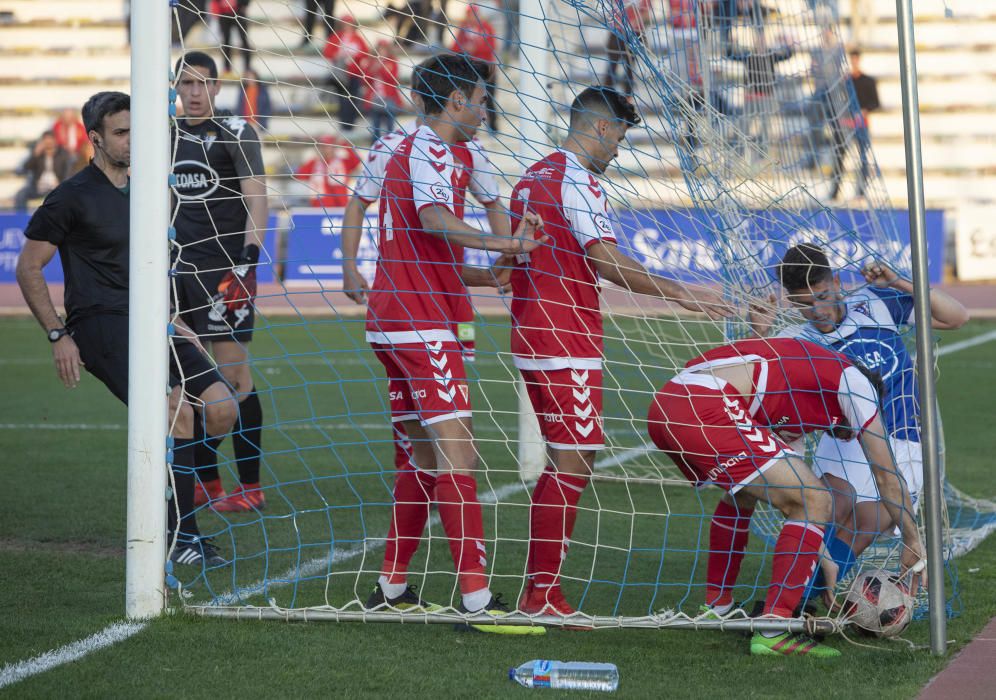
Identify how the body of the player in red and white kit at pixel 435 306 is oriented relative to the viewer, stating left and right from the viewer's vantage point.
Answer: facing away from the viewer and to the right of the viewer

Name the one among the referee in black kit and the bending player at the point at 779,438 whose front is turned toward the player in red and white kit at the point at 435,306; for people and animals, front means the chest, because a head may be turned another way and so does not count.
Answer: the referee in black kit

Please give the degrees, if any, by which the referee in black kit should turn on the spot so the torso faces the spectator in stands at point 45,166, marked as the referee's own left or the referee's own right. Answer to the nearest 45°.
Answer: approximately 135° to the referee's own left

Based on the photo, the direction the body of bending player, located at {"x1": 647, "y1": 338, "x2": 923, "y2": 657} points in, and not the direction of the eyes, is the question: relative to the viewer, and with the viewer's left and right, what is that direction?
facing to the right of the viewer

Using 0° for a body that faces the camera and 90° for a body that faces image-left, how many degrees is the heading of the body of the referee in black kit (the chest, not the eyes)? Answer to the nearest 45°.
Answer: approximately 315°

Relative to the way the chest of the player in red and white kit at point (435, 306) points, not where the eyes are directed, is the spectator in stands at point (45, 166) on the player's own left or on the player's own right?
on the player's own left

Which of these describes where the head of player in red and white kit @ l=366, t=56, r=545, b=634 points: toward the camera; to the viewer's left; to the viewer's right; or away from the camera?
to the viewer's right

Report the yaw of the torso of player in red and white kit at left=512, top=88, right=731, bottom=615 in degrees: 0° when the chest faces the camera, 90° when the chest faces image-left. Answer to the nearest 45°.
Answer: approximately 225°

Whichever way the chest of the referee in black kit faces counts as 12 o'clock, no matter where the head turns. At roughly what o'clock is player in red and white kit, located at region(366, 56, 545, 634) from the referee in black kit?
The player in red and white kit is roughly at 12 o'clock from the referee in black kit.

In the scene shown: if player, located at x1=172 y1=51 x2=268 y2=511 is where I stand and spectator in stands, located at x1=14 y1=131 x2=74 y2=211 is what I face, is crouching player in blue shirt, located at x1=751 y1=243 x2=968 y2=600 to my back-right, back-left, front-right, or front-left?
back-right

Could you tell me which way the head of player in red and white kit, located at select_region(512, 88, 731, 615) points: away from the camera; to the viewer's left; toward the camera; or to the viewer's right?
to the viewer's right
